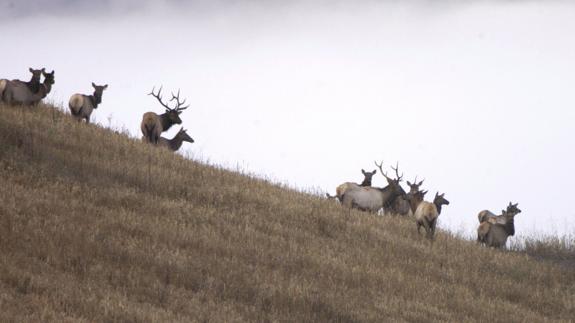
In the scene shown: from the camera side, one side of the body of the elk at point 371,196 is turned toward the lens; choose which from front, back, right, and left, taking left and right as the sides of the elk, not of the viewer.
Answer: right

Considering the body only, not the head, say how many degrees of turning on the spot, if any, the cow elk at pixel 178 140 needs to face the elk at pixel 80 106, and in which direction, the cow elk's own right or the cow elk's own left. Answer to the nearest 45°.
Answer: approximately 135° to the cow elk's own right

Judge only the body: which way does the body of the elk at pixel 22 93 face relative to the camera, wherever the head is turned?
to the viewer's right

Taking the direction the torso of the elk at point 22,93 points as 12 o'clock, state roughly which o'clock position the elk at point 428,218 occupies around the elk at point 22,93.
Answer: the elk at point 428,218 is roughly at 1 o'clock from the elk at point 22,93.

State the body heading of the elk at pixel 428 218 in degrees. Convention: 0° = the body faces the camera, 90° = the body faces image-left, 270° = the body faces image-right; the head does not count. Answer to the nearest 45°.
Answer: approximately 225°

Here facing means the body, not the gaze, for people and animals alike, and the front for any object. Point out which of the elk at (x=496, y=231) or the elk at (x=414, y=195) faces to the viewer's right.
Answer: the elk at (x=496, y=231)

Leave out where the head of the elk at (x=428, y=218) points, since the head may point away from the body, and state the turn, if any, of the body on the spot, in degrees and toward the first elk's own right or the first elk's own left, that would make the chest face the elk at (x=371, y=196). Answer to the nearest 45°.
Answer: approximately 90° to the first elk's own left
